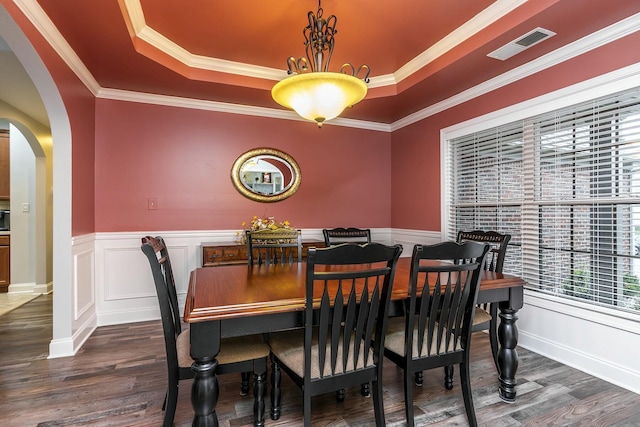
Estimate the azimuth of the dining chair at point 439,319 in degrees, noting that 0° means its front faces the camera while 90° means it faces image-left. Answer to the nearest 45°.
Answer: approximately 135°

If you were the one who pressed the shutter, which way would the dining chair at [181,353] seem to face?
facing to the right of the viewer

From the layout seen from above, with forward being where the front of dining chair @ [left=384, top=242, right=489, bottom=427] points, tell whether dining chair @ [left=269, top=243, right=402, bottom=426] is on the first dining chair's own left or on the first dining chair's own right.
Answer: on the first dining chair's own left

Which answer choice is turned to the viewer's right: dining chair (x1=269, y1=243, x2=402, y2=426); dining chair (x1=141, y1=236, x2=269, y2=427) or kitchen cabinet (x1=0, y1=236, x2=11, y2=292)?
dining chair (x1=141, y1=236, x2=269, y2=427)

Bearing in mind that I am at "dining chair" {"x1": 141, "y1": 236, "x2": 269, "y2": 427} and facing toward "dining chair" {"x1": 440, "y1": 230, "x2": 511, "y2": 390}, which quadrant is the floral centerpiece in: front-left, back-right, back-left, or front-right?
front-left

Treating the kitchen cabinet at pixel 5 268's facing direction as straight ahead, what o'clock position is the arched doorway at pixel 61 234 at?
The arched doorway is roughly at 12 o'clock from the kitchen cabinet.

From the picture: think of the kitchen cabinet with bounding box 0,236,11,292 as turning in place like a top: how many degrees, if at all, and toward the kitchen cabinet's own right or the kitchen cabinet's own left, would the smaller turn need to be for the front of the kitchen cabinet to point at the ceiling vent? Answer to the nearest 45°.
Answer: approximately 45° to the kitchen cabinet's own left

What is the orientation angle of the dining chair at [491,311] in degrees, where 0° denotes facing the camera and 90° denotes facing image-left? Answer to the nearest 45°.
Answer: approximately 45°

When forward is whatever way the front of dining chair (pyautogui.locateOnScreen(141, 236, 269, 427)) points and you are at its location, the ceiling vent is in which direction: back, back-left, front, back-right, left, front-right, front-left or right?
front

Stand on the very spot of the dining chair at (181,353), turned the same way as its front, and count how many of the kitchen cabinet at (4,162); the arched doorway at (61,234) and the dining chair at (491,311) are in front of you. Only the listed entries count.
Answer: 1

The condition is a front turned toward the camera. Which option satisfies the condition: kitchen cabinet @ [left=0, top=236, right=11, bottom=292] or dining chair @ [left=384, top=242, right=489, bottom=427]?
the kitchen cabinet

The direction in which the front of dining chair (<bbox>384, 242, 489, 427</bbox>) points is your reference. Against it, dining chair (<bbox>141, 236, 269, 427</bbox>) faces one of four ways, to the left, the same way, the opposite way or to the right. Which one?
to the right

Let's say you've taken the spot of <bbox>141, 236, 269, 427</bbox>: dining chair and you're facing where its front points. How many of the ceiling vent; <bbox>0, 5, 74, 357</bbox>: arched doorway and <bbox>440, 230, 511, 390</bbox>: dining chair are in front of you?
2

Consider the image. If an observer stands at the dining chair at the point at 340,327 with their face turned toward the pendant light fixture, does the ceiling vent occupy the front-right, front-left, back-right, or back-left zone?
front-right

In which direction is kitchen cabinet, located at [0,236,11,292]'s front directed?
toward the camera
